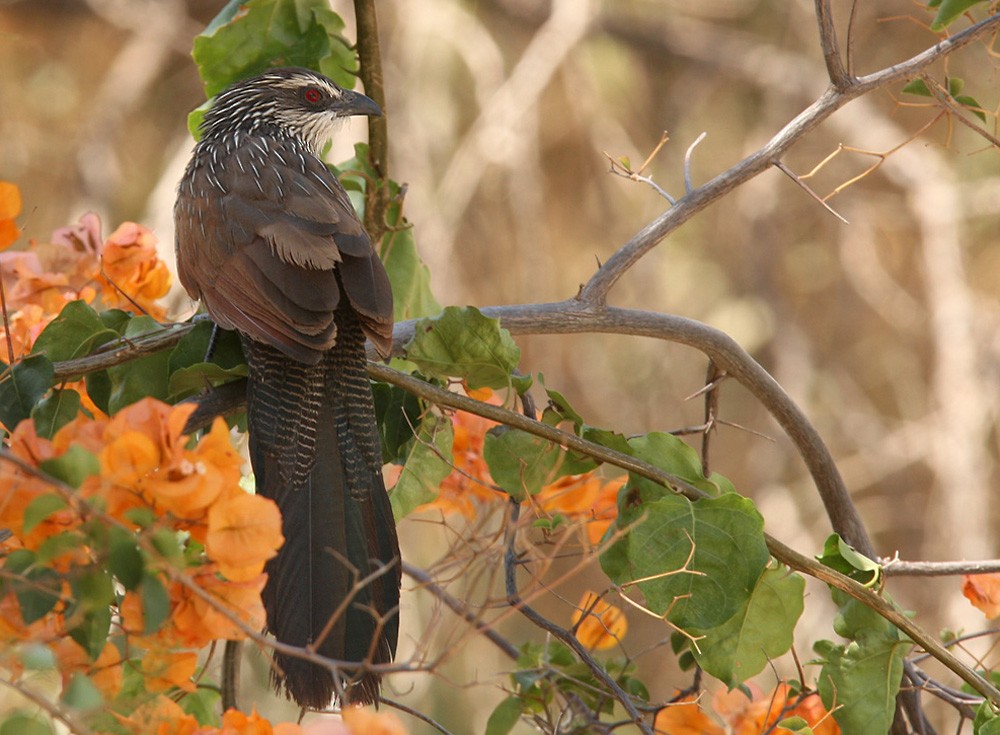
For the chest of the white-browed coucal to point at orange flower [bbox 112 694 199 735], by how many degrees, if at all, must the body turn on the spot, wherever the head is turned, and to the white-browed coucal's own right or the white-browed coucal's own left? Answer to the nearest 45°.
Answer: approximately 180°

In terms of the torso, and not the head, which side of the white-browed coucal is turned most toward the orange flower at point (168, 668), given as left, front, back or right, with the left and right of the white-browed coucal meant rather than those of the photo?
back

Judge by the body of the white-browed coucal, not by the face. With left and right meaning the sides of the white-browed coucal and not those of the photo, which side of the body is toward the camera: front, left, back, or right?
back

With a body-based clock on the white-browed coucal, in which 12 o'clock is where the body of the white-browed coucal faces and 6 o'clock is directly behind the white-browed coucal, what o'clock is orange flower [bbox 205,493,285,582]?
The orange flower is roughly at 6 o'clock from the white-browed coucal.

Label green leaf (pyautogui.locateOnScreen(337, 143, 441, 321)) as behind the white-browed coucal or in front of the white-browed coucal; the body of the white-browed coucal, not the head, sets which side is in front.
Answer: in front

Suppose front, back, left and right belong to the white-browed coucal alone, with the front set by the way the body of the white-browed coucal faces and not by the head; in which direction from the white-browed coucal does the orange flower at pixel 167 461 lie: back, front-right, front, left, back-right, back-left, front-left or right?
back

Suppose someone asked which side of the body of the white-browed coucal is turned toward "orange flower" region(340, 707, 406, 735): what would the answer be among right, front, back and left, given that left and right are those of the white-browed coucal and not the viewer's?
back

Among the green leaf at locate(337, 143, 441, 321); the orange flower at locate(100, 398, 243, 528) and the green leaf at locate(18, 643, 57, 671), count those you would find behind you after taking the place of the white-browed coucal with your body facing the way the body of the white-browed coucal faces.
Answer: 2

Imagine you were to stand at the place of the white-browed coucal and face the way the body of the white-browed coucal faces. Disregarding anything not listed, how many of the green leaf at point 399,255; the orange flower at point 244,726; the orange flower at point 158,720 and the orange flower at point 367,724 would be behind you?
3
